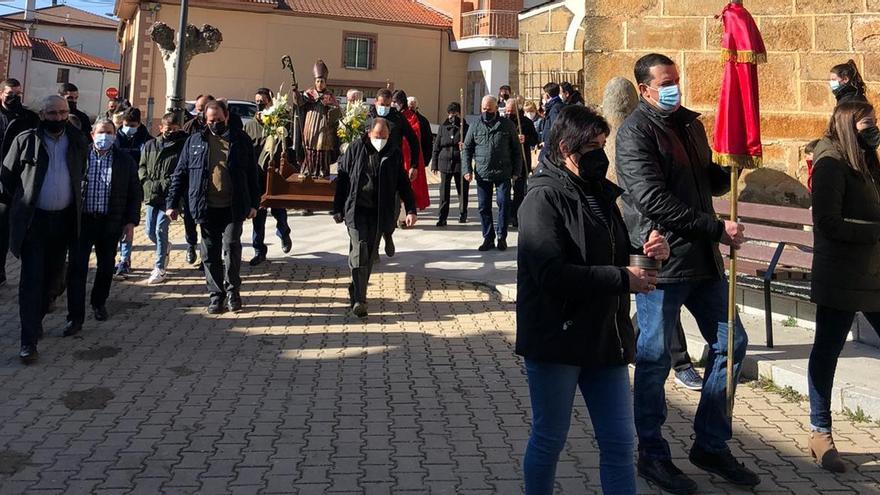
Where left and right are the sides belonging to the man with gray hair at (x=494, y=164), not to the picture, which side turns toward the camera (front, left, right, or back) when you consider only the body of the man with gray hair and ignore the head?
front

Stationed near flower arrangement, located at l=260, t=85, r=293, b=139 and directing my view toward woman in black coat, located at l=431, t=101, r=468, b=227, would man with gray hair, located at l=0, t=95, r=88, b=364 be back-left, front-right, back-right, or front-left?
back-right

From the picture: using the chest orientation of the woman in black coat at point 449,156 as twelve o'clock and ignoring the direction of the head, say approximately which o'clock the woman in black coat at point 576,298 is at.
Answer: the woman in black coat at point 576,298 is roughly at 12 o'clock from the woman in black coat at point 449,156.

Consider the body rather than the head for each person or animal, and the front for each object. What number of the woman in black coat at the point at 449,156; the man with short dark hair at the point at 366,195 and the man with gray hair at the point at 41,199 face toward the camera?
3

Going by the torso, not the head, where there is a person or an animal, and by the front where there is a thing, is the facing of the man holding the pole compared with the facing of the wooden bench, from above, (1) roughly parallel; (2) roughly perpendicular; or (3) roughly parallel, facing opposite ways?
roughly perpendicular

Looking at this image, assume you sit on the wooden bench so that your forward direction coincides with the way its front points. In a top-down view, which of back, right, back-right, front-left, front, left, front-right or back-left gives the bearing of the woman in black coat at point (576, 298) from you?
front-left

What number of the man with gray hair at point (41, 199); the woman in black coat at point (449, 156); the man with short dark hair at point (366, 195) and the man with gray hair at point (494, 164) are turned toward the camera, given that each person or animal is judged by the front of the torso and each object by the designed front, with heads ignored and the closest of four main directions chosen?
4

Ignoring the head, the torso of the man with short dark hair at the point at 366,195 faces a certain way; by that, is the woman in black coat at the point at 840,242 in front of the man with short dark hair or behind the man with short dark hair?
in front

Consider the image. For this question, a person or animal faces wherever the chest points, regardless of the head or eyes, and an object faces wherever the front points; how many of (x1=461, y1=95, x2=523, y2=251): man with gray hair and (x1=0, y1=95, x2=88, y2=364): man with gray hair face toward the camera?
2

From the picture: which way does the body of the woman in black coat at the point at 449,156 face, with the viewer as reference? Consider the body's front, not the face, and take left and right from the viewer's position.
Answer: facing the viewer

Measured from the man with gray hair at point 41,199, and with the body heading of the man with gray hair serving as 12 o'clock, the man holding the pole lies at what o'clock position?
The man holding the pole is roughly at 11 o'clock from the man with gray hair.

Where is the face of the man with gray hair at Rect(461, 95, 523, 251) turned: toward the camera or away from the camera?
toward the camera

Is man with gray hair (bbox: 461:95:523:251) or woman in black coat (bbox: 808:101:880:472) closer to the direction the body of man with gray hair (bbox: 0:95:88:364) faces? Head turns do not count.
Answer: the woman in black coat
